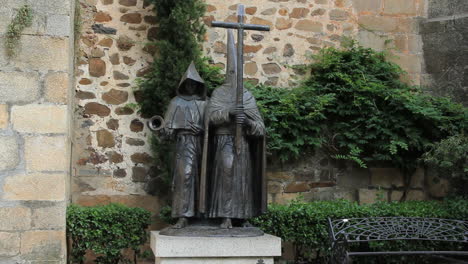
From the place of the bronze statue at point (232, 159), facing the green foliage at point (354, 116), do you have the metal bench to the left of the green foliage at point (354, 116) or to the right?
right

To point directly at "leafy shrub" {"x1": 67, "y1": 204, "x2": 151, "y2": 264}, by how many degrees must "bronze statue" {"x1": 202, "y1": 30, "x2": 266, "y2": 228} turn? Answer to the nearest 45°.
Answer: approximately 135° to its right

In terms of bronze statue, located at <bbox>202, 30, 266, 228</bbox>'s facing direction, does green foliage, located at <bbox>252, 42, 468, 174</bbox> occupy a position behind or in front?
behind

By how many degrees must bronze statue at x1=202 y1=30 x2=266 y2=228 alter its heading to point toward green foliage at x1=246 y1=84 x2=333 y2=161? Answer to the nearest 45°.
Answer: approximately 180°

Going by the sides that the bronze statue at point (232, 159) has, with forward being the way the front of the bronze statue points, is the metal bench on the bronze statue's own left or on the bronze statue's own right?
on the bronze statue's own left

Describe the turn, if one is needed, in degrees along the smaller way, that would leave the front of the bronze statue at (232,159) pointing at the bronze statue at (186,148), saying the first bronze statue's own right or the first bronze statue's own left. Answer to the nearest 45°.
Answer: approximately 90° to the first bronze statue's own right

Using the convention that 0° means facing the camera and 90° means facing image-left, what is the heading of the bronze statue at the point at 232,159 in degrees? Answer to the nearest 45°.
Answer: approximately 0°
